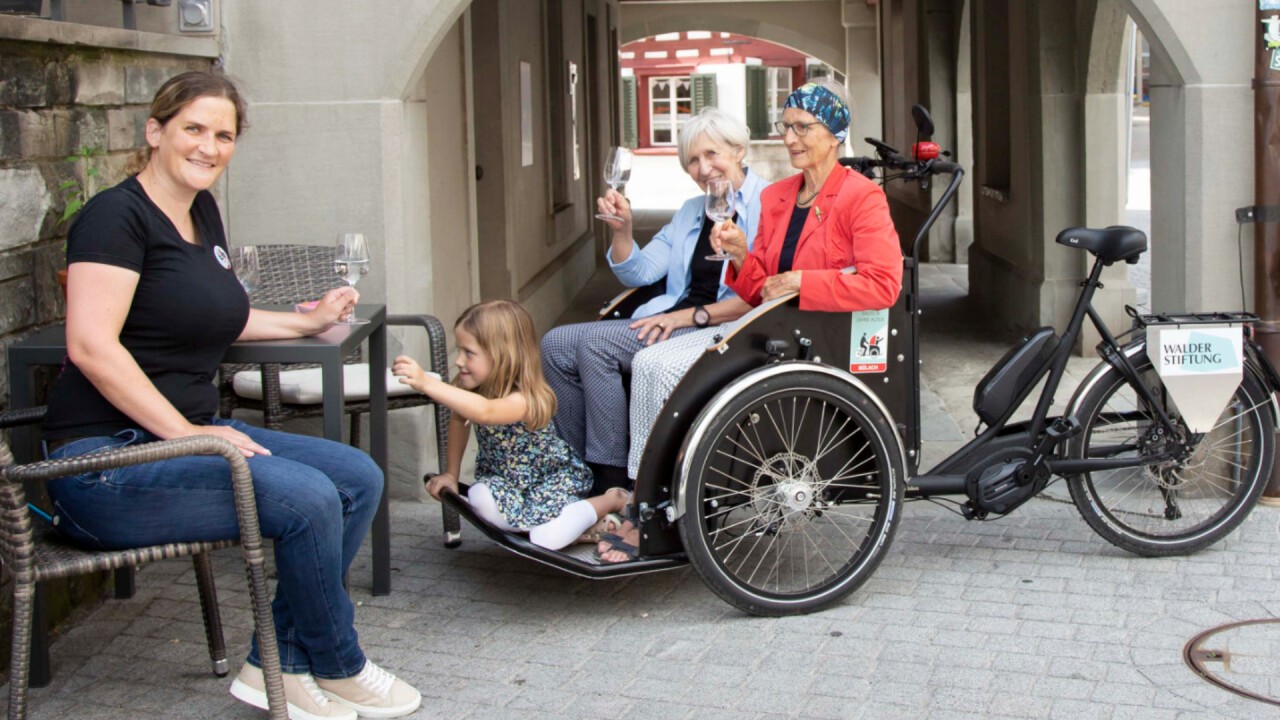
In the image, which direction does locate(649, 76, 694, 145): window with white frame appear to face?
toward the camera

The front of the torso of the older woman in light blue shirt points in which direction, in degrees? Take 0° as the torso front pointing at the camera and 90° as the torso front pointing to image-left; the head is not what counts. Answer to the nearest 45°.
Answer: approximately 45°

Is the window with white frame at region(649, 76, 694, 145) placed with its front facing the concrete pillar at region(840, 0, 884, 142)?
yes

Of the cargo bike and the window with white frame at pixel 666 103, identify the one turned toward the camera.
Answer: the window with white frame

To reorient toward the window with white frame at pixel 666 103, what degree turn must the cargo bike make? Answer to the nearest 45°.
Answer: approximately 90° to its right

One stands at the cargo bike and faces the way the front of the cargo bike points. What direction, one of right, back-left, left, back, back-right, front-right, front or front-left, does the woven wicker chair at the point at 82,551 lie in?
front-left

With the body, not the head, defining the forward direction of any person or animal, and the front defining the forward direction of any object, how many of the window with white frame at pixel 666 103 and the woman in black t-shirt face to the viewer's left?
0

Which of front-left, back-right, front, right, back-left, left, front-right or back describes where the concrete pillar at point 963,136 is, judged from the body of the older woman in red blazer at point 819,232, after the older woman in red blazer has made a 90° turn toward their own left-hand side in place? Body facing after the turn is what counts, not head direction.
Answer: back-left

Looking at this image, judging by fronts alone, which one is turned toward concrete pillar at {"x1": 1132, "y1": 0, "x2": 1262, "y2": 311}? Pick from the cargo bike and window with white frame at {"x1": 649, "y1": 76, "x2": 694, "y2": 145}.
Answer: the window with white frame

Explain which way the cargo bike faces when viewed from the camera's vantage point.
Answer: facing to the left of the viewer

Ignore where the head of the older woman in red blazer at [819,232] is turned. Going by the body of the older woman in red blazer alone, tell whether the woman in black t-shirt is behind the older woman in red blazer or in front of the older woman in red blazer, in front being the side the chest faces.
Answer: in front

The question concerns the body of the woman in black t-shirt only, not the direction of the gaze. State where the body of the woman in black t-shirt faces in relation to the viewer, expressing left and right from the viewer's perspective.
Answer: facing the viewer and to the right of the viewer

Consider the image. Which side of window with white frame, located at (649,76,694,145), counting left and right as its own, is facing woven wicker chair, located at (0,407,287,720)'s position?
front

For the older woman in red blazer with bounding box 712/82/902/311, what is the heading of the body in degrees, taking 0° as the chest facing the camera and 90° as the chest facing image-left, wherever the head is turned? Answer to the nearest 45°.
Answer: approximately 45°

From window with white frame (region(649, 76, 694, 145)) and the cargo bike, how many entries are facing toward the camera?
1

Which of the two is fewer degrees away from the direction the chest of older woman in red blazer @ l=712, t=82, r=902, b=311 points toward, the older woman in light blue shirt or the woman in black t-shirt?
the woman in black t-shirt
